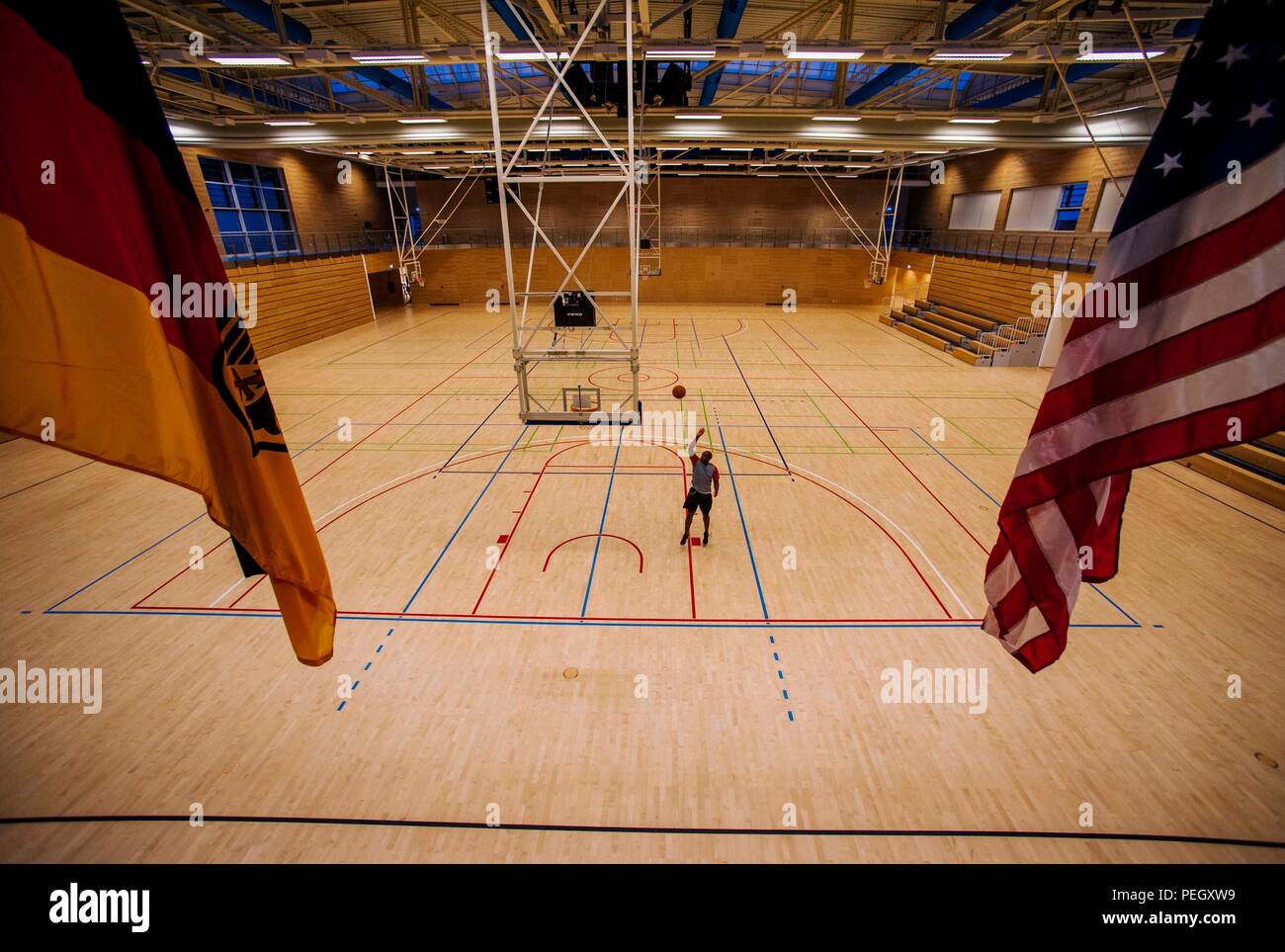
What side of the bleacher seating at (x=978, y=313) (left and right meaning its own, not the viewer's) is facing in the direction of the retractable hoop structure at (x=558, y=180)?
front

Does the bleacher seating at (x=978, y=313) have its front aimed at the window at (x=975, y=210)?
no

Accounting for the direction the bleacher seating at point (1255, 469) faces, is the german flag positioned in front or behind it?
in front

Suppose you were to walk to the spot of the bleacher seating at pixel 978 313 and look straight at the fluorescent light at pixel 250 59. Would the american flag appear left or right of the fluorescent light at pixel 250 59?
left

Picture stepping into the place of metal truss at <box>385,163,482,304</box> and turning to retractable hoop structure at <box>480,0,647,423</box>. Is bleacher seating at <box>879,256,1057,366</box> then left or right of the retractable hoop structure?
left

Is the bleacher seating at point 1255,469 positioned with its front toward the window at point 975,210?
no

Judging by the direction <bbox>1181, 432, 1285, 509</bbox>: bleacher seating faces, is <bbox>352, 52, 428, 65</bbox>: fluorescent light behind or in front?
in front

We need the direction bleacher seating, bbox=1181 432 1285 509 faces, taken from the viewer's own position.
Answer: facing the viewer and to the left of the viewer

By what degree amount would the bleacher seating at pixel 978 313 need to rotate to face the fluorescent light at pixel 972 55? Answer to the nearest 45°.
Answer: approximately 45° to its left

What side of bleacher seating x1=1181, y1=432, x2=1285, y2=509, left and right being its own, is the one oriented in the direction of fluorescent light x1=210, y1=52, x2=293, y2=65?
front

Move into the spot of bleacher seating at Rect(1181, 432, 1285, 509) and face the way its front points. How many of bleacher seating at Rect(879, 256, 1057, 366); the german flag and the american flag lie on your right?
1

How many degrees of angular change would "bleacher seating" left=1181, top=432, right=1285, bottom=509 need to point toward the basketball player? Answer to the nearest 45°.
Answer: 0° — it already faces them

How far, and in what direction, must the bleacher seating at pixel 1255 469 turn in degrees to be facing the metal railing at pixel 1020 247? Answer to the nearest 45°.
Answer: approximately 90° to its right

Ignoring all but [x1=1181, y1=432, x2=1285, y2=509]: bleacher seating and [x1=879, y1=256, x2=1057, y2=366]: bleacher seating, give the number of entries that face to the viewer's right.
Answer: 0

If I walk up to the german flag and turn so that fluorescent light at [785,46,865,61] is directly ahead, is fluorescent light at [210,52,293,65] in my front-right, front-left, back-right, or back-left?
front-left

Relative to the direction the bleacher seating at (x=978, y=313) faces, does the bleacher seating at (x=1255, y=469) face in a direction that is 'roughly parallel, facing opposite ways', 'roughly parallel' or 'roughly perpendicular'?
roughly parallel

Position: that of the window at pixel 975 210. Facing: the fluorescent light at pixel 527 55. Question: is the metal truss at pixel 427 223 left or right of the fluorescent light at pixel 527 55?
right
